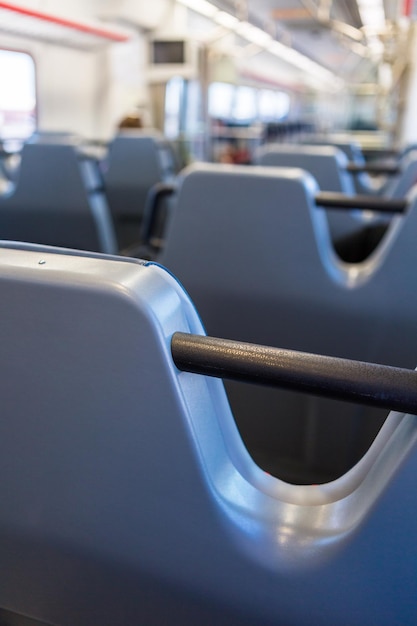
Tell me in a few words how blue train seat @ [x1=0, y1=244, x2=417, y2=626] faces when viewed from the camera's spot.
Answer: facing away from the viewer

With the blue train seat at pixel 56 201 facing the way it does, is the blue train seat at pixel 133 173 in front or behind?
in front

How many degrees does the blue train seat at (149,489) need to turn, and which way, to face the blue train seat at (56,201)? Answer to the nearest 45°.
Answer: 0° — it already faces it

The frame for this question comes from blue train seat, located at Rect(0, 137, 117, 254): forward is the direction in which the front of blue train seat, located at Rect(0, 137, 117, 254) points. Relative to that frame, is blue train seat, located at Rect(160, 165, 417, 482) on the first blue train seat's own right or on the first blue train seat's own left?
on the first blue train seat's own right

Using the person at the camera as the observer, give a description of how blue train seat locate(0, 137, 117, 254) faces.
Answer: facing away from the viewer and to the right of the viewer

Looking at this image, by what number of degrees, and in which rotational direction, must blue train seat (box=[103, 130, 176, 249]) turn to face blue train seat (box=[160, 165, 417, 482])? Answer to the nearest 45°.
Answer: approximately 135° to its right

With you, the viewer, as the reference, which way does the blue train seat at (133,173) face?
facing away from the viewer and to the right of the viewer

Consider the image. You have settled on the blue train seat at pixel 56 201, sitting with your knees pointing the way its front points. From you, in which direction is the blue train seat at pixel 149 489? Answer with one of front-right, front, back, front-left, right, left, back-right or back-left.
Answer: back-right

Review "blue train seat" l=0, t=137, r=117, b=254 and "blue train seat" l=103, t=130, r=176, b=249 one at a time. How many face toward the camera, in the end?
0

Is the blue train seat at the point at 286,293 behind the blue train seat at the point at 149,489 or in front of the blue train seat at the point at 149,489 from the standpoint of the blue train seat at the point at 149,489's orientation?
in front
